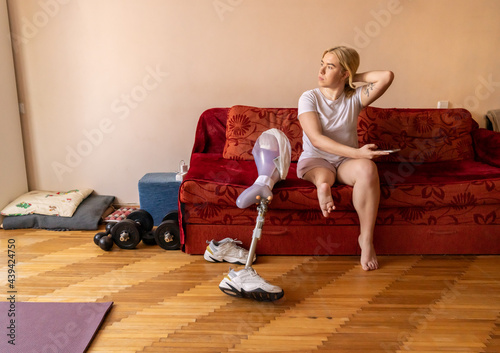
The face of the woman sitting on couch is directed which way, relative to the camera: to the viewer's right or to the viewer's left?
to the viewer's left

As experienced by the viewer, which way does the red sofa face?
facing the viewer

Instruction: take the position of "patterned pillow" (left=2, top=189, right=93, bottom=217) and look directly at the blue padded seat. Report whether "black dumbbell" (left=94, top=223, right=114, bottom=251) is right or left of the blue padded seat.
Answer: right

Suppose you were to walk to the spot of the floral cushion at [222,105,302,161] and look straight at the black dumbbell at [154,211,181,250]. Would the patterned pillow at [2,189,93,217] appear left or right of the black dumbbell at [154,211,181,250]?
right

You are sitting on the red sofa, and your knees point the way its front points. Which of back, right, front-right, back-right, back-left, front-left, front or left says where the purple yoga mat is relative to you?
front-right

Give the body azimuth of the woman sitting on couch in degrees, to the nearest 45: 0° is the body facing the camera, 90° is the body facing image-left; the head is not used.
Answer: approximately 0°

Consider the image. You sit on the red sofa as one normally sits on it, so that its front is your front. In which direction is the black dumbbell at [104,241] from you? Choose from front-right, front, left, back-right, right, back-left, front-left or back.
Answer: right

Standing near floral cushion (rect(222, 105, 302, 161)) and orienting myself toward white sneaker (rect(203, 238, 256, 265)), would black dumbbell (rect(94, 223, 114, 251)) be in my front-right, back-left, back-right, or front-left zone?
front-right

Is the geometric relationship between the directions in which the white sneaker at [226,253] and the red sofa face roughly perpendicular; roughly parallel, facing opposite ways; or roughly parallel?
roughly perpendicular

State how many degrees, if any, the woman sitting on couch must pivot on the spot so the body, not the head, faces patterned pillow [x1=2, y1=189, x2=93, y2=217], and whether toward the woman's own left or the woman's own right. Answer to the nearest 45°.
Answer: approximately 90° to the woman's own right
